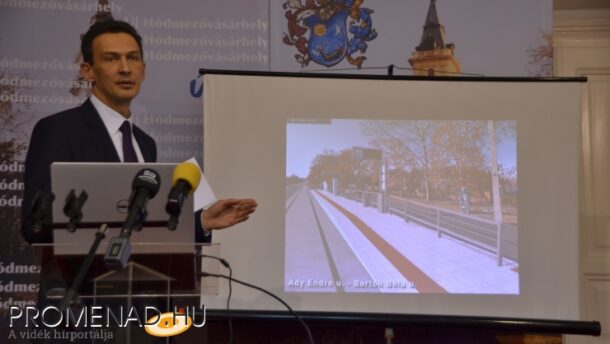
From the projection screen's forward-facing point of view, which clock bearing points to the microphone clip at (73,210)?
The microphone clip is roughly at 1 o'clock from the projection screen.

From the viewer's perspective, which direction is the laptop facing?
away from the camera

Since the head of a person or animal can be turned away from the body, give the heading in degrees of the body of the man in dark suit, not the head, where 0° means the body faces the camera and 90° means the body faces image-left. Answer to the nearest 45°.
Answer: approximately 315°
